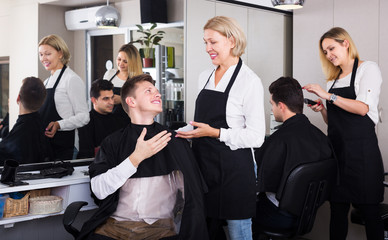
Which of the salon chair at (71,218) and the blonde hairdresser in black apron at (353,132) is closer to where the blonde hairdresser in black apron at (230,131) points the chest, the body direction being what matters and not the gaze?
the salon chair

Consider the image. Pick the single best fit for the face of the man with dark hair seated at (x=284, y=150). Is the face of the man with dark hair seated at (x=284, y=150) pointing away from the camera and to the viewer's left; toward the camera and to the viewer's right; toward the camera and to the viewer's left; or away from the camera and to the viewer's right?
away from the camera and to the viewer's left

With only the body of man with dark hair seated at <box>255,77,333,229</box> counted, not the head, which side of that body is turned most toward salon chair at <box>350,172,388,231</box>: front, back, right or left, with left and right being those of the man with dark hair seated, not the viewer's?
right

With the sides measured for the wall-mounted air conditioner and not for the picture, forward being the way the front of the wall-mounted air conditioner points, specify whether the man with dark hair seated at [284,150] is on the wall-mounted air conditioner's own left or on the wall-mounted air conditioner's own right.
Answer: on the wall-mounted air conditioner's own left

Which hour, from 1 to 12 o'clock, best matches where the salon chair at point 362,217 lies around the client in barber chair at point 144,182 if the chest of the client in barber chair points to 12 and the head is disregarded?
The salon chair is roughly at 8 o'clock from the client in barber chair.

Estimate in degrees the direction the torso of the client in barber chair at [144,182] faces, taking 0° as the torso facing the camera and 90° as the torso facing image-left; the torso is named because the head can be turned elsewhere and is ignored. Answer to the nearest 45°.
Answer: approximately 0°

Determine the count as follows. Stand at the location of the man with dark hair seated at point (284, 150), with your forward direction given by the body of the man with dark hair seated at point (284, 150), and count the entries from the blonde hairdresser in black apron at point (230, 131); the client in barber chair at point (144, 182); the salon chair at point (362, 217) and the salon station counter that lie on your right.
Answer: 1
